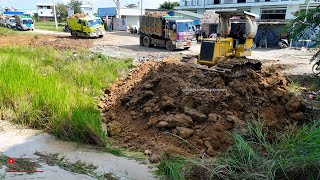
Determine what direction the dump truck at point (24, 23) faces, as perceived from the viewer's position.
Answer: facing the viewer and to the right of the viewer

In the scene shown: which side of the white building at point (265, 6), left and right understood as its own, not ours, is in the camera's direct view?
front

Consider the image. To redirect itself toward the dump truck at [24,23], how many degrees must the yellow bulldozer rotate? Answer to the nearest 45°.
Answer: approximately 90° to its right

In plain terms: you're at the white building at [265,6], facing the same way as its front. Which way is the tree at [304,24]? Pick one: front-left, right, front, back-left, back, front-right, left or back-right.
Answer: front

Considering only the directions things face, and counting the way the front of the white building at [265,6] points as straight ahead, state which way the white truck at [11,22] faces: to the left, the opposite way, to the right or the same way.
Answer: to the left

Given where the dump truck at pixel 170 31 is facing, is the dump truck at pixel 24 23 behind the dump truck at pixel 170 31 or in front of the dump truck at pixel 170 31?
behind

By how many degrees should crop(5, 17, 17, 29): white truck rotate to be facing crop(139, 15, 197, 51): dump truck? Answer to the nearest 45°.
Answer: approximately 45° to its right

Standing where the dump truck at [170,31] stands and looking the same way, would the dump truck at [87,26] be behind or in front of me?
behind

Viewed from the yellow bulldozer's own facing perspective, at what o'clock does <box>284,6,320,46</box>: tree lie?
The tree is roughly at 7 o'clock from the yellow bulldozer.

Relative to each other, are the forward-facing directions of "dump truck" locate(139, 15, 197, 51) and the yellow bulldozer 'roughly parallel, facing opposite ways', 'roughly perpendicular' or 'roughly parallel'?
roughly perpendicular

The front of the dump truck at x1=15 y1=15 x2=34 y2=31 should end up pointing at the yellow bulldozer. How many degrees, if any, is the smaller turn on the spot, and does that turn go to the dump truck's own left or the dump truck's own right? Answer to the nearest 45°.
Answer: approximately 45° to the dump truck's own right

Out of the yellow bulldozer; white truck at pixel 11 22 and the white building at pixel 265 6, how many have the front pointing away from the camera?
0

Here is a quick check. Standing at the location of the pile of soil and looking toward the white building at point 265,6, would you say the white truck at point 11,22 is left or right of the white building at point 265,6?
left
